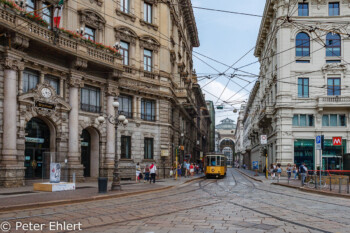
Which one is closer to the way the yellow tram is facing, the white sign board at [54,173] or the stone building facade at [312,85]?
the white sign board

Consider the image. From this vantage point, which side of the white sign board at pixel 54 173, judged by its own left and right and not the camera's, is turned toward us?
front

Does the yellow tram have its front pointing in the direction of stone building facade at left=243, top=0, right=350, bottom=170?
no

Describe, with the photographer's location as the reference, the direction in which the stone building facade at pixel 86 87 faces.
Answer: facing the viewer and to the right of the viewer

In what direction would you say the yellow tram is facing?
toward the camera

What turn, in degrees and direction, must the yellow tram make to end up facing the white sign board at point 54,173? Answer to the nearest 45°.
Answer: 0° — it already faces it

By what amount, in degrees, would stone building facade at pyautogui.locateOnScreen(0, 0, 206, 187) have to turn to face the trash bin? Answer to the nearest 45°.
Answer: approximately 45° to its right

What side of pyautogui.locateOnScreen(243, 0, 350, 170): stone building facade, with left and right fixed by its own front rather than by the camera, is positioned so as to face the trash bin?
front

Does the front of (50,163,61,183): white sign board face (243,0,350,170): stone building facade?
no

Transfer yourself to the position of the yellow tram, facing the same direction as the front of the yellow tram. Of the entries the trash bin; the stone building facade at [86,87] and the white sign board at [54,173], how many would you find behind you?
0

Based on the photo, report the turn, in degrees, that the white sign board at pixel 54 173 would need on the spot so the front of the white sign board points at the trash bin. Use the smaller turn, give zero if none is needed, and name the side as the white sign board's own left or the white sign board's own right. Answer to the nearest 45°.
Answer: approximately 45° to the white sign board's own left
